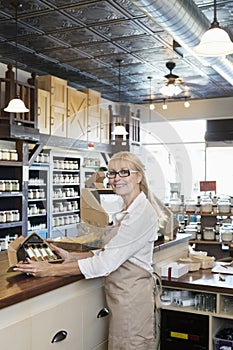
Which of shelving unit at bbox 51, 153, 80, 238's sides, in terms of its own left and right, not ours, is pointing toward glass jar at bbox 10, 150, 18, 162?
right

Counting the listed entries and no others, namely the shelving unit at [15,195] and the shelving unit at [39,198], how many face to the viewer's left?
0

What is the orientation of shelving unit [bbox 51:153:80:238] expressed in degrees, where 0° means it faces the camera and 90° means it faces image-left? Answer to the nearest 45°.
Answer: approximately 315°

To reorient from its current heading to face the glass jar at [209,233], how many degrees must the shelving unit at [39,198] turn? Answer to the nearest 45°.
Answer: approximately 45° to its left

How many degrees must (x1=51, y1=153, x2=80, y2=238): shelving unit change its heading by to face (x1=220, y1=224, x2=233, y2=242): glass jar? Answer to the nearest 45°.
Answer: approximately 45° to its left

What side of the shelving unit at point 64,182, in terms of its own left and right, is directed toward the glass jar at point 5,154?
right

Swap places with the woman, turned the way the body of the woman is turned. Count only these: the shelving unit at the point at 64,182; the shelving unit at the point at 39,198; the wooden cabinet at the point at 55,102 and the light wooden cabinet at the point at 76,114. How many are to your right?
4

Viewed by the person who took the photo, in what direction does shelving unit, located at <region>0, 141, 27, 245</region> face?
facing the viewer and to the right of the viewer

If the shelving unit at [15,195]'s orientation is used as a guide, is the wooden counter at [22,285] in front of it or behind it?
in front
